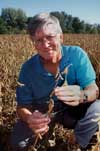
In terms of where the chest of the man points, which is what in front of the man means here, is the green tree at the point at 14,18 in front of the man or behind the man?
behind

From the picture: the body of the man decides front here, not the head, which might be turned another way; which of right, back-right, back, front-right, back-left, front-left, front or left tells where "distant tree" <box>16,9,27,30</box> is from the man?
back

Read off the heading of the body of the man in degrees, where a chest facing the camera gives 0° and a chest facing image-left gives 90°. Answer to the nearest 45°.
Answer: approximately 0°
